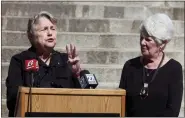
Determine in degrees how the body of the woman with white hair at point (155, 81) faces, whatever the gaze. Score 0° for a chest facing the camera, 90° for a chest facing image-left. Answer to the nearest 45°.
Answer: approximately 45°

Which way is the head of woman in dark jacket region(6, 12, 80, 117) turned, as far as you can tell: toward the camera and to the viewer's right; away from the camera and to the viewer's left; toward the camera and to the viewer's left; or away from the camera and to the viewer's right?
toward the camera and to the viewer's right

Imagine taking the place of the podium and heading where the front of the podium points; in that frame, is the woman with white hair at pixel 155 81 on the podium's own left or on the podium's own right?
on the podium's own left

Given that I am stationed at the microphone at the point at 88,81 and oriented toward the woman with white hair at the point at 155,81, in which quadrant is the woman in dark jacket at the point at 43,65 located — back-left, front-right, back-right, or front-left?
back-left

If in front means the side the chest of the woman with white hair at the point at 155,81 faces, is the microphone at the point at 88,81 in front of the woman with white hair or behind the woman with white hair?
in front

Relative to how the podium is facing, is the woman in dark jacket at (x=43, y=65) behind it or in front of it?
behind

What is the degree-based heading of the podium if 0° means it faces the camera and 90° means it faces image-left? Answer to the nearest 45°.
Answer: approximately 0°
